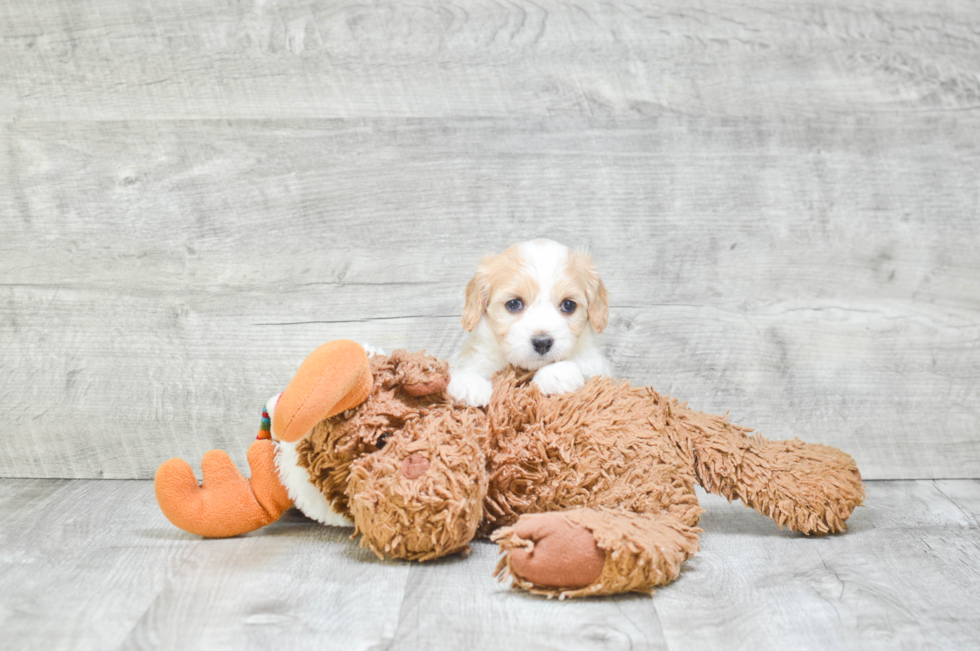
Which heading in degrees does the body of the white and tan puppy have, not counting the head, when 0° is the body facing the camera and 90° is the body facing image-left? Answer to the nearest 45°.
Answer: approximately 0°
